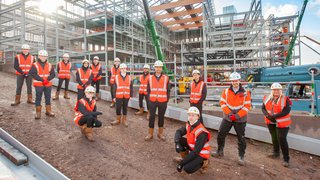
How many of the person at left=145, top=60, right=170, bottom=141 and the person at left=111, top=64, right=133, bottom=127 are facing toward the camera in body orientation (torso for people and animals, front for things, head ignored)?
2

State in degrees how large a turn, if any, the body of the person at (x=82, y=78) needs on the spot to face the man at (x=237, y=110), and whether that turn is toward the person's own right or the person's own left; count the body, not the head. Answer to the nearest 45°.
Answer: approximately 45° to the person's own left

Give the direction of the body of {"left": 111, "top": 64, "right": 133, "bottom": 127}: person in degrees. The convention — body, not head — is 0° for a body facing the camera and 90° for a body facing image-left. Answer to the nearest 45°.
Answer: approximately 0°

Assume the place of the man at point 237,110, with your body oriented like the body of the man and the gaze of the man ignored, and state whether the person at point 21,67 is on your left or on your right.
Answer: on your right

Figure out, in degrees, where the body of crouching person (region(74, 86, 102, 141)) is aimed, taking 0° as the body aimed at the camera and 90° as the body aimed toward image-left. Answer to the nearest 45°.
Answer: approximately 315°
